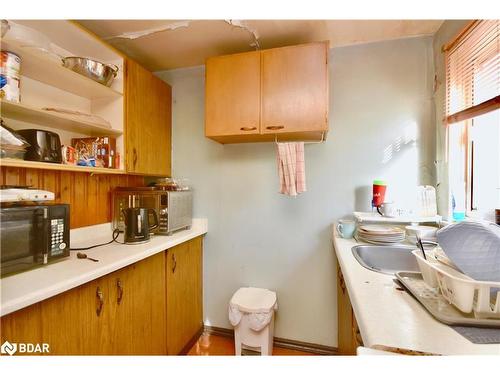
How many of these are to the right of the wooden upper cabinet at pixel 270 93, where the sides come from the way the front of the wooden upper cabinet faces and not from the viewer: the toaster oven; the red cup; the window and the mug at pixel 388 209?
1

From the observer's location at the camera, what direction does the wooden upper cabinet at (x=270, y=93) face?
facing the viewer

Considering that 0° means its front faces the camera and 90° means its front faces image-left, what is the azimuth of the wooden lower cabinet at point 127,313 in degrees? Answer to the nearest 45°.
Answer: approximately 315°

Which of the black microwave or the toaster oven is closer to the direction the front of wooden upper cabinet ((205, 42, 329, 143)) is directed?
the black microwave

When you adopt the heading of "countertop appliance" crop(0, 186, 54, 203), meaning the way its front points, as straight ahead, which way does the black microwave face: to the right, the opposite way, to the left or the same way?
the same way

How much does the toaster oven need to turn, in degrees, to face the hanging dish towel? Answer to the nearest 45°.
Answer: approximately 90° to its left

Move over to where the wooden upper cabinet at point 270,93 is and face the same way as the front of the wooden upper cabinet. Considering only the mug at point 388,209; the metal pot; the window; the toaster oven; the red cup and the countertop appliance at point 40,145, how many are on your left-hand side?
3

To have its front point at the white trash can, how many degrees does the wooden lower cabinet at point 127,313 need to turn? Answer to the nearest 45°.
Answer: approximately 45° to its left

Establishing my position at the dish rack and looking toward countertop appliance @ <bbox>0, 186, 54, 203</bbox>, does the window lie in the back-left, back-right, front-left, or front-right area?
back-right

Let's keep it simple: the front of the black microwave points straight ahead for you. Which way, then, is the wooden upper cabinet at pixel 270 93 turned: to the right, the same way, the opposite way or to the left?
to the right

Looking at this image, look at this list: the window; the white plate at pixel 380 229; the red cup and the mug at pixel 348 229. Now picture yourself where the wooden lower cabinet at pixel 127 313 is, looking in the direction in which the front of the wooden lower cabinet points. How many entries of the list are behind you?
0

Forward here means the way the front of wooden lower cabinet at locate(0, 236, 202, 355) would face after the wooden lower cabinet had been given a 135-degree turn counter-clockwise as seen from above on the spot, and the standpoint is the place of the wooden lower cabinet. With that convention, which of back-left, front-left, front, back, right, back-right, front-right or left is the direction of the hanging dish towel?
right

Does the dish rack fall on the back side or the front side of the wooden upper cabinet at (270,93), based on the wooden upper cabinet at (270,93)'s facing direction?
on the front side
